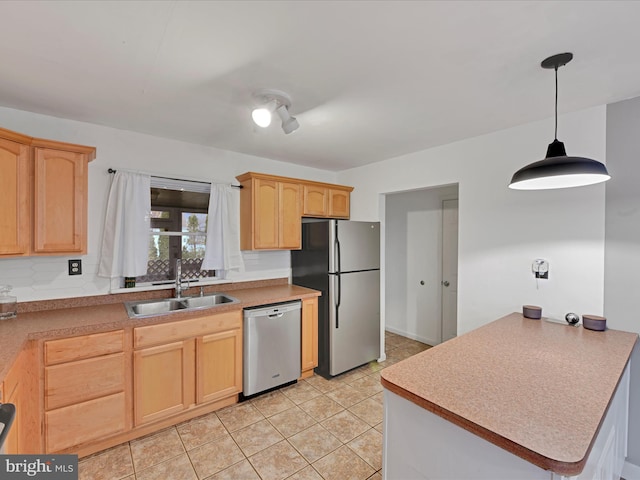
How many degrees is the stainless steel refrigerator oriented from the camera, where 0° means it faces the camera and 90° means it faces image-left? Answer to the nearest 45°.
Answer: approximately 315°

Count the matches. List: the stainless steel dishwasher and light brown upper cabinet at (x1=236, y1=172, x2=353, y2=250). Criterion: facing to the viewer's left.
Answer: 0

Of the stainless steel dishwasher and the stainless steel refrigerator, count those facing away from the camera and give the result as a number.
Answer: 0

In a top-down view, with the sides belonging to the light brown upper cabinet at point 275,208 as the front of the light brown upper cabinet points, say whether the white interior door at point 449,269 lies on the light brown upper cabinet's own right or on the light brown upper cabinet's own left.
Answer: on the light brown upper cabinet's own left

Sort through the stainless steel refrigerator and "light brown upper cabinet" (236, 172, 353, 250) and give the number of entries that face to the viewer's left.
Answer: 0

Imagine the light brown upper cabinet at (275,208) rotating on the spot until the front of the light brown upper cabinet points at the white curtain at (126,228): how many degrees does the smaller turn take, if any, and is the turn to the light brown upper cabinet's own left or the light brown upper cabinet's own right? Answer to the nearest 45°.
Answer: approximately 90° to the light brown upper cabinet's own right

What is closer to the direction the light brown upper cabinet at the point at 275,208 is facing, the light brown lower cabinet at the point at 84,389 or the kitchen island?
the kitchen island

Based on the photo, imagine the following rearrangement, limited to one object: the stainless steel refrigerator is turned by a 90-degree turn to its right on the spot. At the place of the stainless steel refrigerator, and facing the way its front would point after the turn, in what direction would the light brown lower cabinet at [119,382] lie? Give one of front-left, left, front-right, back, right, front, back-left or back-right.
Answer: front

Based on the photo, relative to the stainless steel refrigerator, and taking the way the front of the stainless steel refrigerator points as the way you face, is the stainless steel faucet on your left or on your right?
on your right

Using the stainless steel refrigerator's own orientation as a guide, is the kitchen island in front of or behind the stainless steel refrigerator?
in front

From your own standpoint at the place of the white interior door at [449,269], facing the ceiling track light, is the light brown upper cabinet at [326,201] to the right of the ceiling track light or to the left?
right
